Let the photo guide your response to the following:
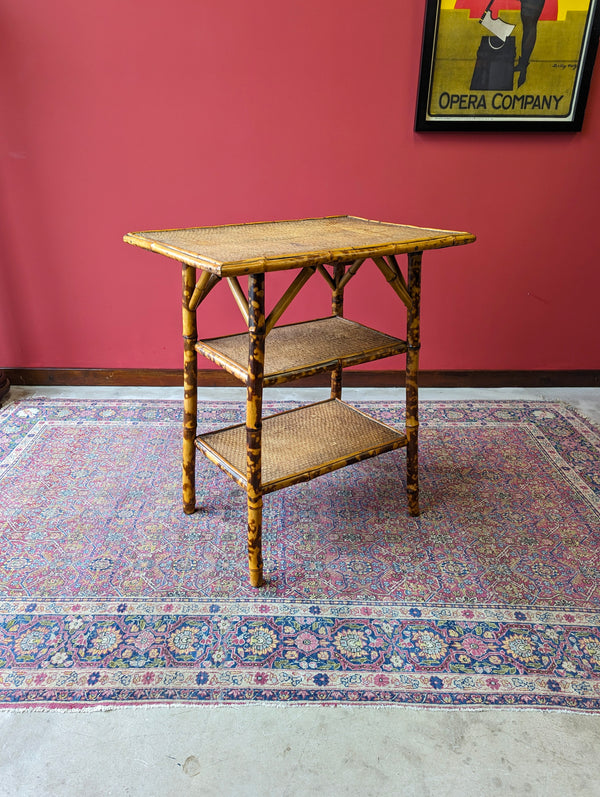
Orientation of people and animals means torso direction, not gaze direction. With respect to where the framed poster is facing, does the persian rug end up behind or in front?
in front

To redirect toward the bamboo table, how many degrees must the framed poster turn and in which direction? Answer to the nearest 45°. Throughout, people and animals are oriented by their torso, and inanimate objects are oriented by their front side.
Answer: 0° — it already faces it

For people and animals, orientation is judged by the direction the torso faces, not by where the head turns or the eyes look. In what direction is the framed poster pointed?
toward the camera
